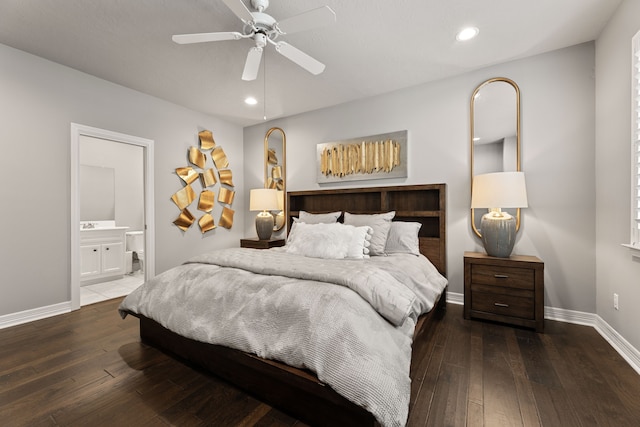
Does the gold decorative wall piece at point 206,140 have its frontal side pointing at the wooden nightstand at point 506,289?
yes

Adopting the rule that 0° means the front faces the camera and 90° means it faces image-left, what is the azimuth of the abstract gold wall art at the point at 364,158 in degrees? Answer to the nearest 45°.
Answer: approximately 45°

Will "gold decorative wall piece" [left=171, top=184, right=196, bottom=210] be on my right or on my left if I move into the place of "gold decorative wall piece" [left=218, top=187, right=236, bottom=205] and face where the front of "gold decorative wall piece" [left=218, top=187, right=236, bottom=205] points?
on my right

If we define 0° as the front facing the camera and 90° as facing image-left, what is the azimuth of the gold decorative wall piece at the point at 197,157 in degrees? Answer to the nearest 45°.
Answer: approximately 315°

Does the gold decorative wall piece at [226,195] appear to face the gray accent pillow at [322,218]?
yes

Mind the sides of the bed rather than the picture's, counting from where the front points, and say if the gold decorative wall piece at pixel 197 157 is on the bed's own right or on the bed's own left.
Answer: on the bed's own right

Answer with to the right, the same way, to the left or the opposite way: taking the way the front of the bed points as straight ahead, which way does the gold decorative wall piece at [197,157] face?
to the left

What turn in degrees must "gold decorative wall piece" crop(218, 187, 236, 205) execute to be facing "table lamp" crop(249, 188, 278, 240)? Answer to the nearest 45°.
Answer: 0° — it already faces it

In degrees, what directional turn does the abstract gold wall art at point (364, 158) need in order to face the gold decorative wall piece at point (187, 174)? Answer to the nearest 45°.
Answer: approximately 45° to its right

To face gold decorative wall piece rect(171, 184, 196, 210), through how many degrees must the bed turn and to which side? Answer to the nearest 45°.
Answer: approximately 90° to its right
